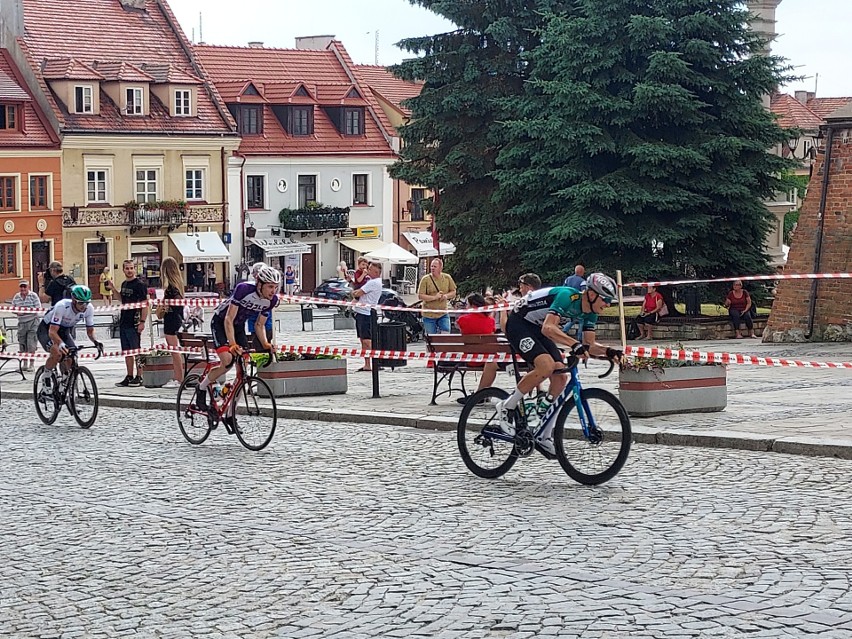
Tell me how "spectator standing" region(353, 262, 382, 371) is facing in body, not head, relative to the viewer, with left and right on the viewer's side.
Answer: facing to the left of the viewer

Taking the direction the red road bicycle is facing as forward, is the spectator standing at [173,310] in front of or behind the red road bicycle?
behind

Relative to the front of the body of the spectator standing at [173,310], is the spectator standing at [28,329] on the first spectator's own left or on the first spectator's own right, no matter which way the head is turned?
on the first spectator's own right

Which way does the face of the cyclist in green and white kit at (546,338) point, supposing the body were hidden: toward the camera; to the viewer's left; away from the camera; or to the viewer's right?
to the viewer's right

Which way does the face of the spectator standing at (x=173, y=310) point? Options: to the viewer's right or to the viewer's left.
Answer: to the viewer's left

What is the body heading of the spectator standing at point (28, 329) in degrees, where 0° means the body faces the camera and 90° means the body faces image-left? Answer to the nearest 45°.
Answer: approximately 0°

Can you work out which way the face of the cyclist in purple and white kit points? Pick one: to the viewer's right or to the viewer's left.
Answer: to the viewer's right

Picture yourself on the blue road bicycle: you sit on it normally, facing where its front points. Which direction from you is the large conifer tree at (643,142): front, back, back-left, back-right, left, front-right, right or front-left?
back-left
